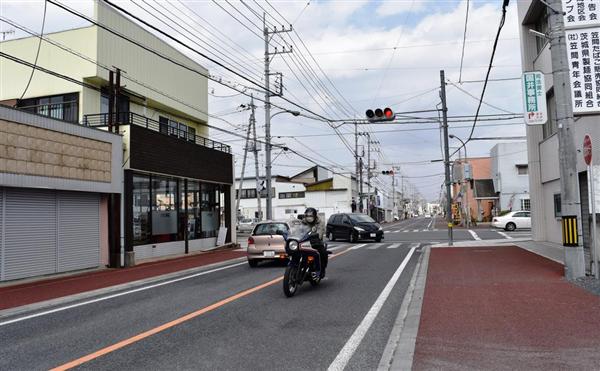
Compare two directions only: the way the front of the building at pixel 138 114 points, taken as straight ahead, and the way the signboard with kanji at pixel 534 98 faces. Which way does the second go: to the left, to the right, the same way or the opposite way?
to the right

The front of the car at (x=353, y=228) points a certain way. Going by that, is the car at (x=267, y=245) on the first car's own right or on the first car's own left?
on the first car's own right

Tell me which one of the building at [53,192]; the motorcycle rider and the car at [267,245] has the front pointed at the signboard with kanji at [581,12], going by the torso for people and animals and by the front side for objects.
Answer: the building

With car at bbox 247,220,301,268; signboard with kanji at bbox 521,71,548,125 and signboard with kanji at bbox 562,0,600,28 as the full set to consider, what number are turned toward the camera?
2

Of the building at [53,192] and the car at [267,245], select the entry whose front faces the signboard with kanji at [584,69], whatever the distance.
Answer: the building

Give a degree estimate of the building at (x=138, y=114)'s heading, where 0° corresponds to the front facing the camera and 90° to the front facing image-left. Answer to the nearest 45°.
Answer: approximately 315°

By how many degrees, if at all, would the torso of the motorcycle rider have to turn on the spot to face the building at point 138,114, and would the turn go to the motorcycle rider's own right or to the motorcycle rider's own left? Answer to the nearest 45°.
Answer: approximately 90° to the motorcycle rider's own right

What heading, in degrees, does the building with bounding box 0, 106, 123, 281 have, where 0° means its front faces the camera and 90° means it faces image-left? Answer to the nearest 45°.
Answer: approximately 315°

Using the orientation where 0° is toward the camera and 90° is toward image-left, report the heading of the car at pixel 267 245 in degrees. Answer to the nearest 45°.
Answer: approximately 180°
